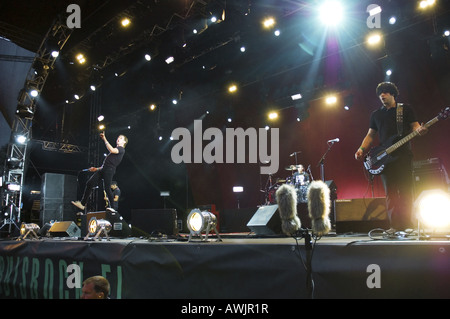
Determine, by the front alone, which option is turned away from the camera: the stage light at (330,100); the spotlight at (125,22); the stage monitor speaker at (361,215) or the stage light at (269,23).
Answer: the stage monitor speaker

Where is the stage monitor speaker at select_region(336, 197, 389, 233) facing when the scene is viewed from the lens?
facing away from the viewer

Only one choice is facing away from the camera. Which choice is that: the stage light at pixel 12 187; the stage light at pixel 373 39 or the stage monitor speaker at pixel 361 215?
the stage monitor speaker

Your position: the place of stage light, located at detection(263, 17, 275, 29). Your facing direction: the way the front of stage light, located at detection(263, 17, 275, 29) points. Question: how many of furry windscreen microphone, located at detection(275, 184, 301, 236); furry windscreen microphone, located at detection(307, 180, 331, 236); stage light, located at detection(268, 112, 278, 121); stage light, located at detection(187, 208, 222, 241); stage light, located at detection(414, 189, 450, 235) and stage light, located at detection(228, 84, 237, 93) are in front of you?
4
